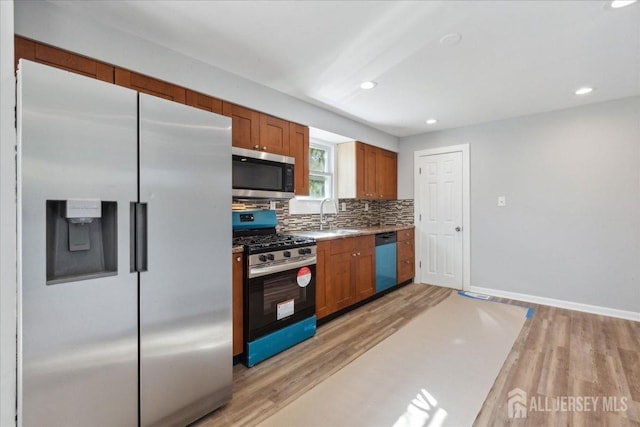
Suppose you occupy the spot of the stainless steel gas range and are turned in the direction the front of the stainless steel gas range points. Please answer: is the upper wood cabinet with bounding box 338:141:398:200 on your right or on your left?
on your left

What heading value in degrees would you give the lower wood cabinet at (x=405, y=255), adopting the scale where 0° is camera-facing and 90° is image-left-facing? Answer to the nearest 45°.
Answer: approximately 315°

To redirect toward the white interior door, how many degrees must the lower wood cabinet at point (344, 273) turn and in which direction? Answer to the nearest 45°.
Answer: approximately 90° to its left
